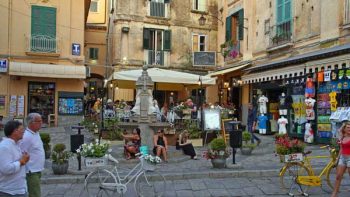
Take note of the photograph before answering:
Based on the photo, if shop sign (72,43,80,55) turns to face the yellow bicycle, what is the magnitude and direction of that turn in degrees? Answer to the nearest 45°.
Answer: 0° — it already faces it

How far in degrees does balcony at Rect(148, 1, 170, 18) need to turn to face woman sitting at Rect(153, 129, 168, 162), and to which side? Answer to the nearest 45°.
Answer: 0° — it already faces them

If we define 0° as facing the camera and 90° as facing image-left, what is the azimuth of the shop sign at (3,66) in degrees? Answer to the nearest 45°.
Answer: approximately 0°

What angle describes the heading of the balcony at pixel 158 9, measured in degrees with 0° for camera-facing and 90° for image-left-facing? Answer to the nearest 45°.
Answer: approximately 0°

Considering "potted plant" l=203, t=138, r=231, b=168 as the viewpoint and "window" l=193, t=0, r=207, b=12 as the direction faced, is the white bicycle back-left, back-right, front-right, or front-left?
back-left

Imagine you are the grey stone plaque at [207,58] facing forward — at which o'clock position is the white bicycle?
The white bicycle is roughly at 12 o'clock from the grey stone plaque.
